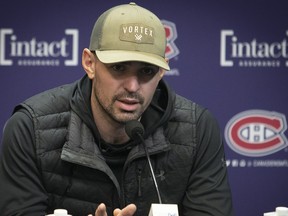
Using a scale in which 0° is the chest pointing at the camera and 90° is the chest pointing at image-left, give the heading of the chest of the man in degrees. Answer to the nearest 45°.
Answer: approximately 0°
